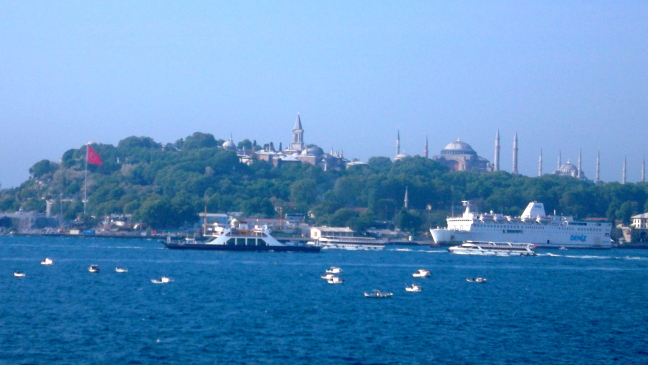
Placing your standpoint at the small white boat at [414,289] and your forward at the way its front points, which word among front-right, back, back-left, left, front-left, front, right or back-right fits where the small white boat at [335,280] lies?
front-right

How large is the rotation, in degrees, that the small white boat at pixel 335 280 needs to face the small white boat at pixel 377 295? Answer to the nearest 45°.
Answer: approximately 90° to its left

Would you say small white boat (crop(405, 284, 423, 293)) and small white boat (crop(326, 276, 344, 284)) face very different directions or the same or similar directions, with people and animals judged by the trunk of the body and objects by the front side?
same or similar directions

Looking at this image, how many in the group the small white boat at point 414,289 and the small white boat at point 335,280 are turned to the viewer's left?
2

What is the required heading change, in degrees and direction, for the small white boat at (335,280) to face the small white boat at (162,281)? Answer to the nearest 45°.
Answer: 0° — it already faces it

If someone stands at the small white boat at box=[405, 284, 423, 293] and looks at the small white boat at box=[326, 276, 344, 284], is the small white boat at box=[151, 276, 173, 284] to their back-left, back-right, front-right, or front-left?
front-left

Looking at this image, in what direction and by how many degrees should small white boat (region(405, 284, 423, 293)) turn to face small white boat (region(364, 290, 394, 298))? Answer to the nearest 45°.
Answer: approximately 45° to its left

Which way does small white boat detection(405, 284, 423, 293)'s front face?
to the viewer's left

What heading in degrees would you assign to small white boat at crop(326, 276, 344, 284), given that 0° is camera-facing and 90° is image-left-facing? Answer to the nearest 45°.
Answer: approximately 90°

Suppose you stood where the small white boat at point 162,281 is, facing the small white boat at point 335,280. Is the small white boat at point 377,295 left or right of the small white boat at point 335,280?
right
